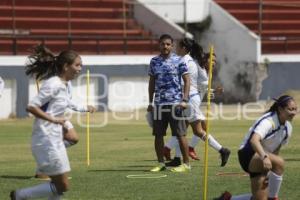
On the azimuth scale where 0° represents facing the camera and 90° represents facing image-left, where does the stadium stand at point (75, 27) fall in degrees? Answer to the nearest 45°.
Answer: approximately 0°

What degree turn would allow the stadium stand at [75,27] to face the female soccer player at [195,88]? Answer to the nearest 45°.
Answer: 0° — it already faces them

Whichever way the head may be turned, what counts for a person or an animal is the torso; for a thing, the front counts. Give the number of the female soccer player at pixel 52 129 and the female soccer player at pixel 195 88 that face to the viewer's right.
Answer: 1

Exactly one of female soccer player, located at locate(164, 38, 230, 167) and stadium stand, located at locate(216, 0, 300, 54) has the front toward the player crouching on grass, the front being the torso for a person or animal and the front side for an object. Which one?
the stadium stand

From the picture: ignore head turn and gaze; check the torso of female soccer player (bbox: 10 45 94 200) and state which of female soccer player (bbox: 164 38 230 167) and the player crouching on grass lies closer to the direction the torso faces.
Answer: the player crouching on grass

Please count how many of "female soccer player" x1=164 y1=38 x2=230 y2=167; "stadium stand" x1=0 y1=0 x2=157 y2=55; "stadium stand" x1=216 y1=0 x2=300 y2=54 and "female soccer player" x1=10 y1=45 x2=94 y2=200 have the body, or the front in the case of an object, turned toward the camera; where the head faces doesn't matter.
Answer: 2

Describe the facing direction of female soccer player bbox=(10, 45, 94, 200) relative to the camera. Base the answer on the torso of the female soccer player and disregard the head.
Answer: to the viewer's right
